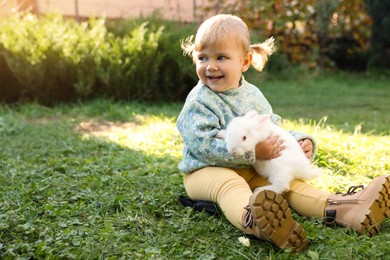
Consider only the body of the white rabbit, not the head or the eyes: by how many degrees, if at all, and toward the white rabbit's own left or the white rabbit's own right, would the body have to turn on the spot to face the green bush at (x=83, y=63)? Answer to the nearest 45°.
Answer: approximately 45° to the white rabbit's own right

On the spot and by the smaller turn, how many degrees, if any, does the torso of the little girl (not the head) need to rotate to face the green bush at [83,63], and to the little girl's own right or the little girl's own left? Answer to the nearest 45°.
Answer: approximately 180°

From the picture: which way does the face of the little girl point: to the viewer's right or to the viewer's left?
to the viewer's left

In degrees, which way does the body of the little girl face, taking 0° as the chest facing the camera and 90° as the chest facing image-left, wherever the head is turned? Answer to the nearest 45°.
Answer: approximately 315°

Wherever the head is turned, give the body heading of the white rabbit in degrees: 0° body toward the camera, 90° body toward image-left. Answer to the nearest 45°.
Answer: approximately 90°
